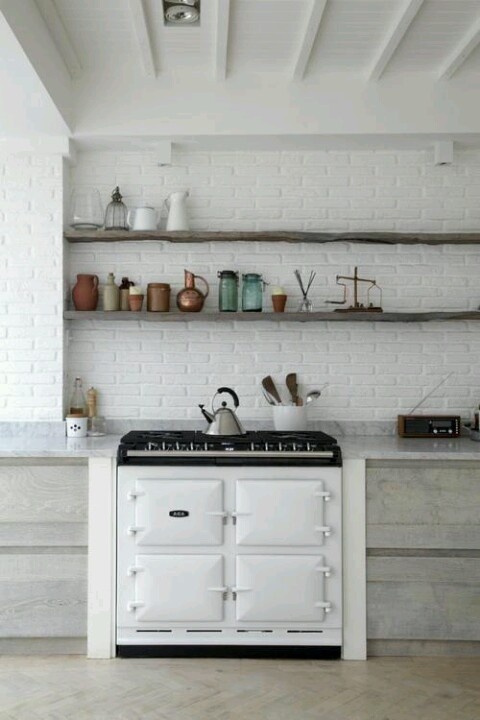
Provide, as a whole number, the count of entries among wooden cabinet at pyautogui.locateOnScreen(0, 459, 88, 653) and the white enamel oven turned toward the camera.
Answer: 2

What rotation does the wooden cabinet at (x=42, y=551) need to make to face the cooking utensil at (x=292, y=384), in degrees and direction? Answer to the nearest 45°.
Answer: approximately 90° to its left

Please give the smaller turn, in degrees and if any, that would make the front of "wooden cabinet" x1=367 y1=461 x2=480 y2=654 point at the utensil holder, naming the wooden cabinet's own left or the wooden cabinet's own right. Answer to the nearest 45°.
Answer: approximately 135° to the wooden cabinet's own right

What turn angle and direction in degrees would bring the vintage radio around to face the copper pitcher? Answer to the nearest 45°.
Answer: approximately 90° to its right
